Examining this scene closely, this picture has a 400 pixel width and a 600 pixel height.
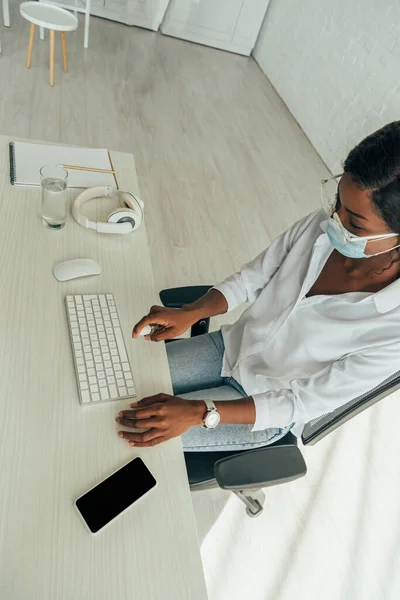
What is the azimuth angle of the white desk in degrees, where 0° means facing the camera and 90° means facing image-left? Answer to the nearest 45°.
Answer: approximately 270°

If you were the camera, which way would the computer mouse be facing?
facing to the left of the viewer

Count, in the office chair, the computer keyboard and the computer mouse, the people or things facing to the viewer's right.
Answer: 1

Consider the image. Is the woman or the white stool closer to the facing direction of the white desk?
the woman

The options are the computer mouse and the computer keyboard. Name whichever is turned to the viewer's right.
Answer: the computer keyboard

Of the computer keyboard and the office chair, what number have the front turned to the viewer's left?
1

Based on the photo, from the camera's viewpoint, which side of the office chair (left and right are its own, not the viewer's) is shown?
left

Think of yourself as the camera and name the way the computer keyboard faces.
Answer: facing to the right of the viewer

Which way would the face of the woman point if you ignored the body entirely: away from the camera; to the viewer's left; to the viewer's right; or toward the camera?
to the viewer's left

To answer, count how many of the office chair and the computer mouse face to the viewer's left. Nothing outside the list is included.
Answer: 2
